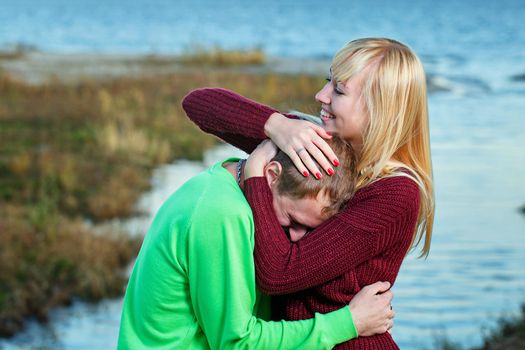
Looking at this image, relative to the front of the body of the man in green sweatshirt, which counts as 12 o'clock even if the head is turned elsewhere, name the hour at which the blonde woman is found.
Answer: The blonde woman is roughly at 11 o'clock from the man in green sweatshirt.

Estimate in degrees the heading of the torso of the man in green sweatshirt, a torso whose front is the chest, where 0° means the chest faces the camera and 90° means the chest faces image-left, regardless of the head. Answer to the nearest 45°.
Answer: approximately 270°

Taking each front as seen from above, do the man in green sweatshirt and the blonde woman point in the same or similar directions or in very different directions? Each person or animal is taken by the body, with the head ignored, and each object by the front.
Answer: very different directions

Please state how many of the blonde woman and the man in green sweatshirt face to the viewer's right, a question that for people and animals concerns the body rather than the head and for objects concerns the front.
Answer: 1

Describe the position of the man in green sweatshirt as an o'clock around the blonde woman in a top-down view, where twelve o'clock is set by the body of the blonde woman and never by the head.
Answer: The man in green sweatshirt is roughly at 11 o'clock from the blonde woman.

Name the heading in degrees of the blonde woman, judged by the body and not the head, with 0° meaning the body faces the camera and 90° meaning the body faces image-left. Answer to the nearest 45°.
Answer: approximately 90°
